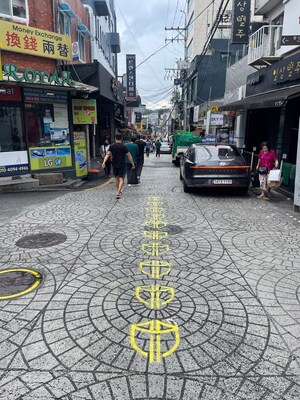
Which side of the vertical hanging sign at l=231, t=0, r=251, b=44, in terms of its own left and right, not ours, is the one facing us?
front

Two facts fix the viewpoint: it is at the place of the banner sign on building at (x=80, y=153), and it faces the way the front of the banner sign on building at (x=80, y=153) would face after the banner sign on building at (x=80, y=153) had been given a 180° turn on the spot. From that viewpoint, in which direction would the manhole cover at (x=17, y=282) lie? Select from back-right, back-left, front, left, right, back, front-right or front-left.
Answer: back-left

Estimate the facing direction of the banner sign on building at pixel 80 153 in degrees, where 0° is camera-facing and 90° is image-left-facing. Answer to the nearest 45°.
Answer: approximately 315°

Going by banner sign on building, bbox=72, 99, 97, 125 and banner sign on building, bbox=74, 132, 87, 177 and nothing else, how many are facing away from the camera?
0

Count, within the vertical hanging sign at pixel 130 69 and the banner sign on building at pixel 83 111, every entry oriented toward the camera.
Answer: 2

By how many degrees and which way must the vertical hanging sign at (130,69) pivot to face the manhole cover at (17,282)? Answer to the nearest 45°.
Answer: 0° — it already faces it

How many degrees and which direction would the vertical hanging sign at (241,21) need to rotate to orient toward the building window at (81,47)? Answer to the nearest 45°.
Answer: approximately 90° to its right

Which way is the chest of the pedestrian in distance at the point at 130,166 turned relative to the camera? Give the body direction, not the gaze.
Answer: away from the camera

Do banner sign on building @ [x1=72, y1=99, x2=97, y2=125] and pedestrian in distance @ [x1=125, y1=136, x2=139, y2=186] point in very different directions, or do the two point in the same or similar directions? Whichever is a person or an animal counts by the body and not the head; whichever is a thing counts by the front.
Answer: very different directions

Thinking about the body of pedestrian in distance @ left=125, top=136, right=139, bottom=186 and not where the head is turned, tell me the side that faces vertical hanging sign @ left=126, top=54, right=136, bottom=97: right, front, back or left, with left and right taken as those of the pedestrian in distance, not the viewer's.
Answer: front

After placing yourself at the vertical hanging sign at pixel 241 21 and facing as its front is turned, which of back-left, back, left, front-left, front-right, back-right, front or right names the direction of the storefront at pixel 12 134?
front-right

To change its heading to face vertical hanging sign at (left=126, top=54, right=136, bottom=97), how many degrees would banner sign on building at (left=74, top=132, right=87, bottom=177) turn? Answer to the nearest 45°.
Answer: approximately 135° to its left

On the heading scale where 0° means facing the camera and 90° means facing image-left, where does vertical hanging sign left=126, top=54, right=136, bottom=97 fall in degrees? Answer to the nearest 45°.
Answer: approximately 0°

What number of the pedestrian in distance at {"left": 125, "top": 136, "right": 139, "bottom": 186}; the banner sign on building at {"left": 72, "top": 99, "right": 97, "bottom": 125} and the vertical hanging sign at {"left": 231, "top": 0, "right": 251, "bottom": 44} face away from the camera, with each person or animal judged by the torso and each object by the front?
1

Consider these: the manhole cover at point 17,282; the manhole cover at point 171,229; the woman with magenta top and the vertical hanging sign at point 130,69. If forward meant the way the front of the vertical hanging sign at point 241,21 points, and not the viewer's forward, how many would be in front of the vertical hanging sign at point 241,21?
3

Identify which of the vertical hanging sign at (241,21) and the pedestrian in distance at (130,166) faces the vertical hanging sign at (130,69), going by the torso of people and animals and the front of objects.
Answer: the pedestrian in distance
